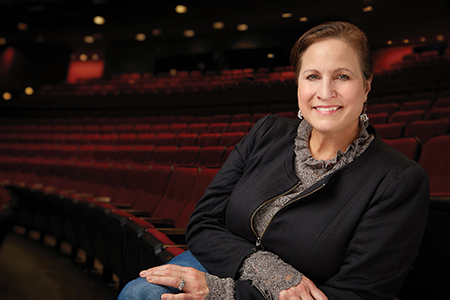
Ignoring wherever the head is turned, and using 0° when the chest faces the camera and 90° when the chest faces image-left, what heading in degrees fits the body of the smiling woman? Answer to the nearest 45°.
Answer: approximately 45°

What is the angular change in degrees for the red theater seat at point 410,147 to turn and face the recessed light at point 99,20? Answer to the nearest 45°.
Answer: approximately 90° to its right

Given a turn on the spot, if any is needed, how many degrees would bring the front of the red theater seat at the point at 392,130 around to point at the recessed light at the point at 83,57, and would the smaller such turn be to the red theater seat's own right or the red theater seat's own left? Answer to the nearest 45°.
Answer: approximately 90° to the red theater seat's own right

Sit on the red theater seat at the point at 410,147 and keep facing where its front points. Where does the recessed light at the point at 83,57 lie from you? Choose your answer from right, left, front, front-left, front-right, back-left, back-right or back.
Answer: right

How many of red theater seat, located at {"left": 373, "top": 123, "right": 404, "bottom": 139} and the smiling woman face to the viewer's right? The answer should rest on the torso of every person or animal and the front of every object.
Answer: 0

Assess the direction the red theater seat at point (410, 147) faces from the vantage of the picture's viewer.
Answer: facing the viewer and to the left of the viewer

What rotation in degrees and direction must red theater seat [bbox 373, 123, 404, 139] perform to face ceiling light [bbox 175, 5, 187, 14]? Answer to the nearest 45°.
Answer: approximately 90° to its right

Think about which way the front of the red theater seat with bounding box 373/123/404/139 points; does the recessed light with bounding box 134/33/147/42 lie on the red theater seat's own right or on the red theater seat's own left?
on the red theater seat's own right

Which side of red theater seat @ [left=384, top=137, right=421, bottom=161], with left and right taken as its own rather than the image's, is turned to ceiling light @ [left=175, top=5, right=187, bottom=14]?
right

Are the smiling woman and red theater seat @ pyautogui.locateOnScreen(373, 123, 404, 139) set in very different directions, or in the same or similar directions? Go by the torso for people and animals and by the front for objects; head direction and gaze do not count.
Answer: same or similar directions

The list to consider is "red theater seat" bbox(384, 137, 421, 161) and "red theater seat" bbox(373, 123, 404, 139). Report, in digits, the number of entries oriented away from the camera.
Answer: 0

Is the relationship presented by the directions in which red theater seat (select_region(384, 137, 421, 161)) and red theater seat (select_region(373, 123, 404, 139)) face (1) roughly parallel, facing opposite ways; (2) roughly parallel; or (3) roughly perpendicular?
roughly parallel

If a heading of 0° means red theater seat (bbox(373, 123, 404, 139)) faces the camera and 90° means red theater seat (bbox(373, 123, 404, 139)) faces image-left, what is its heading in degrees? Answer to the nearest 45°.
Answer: approximately 45°
